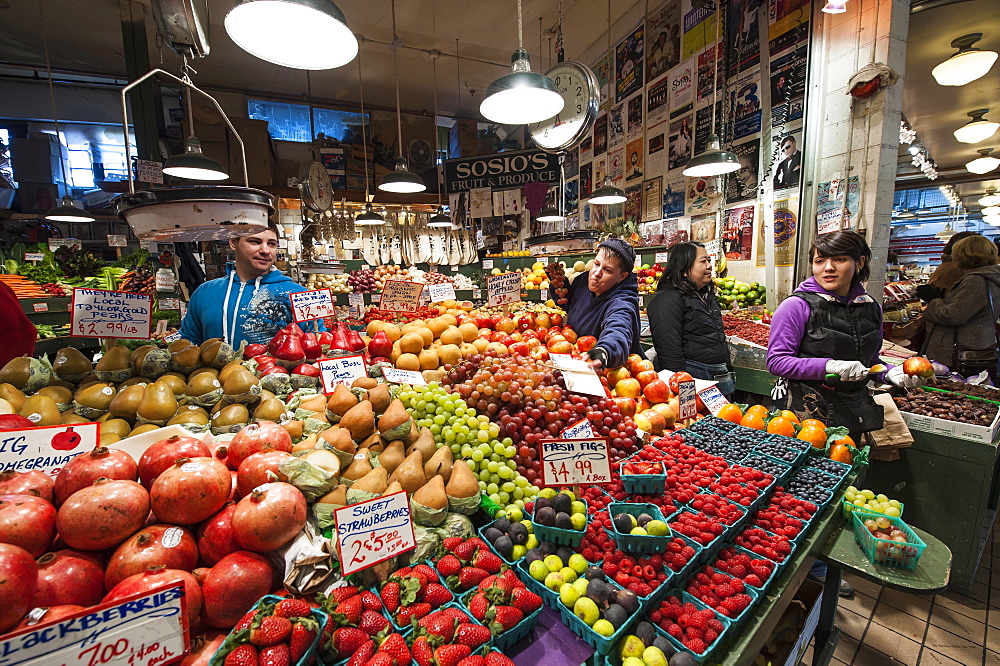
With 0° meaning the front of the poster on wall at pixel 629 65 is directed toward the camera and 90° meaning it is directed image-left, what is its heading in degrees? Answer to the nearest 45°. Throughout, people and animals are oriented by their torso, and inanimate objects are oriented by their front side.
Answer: approximately 45°

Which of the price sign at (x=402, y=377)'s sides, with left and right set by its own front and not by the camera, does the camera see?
front

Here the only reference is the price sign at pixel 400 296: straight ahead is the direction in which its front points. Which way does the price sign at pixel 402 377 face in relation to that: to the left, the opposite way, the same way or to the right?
the same way

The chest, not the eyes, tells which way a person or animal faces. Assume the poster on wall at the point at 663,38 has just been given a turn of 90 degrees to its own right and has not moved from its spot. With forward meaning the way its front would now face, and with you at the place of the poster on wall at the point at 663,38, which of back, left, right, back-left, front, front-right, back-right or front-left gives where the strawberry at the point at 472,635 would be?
back-left

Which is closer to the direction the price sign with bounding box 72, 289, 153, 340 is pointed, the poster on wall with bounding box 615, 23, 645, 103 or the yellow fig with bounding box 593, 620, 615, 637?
the yellow fig

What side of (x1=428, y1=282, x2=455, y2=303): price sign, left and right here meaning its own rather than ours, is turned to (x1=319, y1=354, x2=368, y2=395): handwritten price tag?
front

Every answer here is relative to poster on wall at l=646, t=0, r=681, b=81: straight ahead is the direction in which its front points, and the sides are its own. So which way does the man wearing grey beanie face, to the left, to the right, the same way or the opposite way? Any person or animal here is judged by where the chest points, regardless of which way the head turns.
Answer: the same way

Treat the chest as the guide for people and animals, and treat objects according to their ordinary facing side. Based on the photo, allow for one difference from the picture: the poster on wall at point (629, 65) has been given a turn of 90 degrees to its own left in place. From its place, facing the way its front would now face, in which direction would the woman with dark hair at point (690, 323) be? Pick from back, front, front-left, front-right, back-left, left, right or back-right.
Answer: front-right

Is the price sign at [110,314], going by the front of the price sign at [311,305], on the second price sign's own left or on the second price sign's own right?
on the second price sign's own right

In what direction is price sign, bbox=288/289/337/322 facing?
toward the camera

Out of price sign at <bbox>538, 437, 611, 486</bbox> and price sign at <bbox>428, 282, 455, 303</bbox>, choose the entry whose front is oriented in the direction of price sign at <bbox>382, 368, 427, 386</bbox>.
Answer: price sign at <bbox>428, 282, 455, 303</bbox>

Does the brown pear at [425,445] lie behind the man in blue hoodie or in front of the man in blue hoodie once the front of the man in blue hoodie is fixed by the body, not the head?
in front

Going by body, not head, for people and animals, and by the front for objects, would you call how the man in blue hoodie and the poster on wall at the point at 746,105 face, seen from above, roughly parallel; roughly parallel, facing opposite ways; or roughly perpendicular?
roughly perpendicular

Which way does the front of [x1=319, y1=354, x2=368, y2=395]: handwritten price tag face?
toward the camera

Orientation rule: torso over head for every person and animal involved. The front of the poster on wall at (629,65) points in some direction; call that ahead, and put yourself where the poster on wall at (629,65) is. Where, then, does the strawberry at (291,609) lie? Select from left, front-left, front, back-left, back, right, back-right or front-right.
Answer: front-left

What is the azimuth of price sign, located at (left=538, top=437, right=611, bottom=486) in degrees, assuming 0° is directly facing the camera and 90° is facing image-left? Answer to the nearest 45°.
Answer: approximately 0°

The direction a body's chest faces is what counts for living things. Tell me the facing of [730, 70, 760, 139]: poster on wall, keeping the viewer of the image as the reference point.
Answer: facing the viewer and to the left of the viewer

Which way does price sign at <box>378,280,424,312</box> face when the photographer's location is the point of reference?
facing the viewer

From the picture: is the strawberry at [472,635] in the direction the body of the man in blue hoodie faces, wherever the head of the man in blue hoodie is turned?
yes
